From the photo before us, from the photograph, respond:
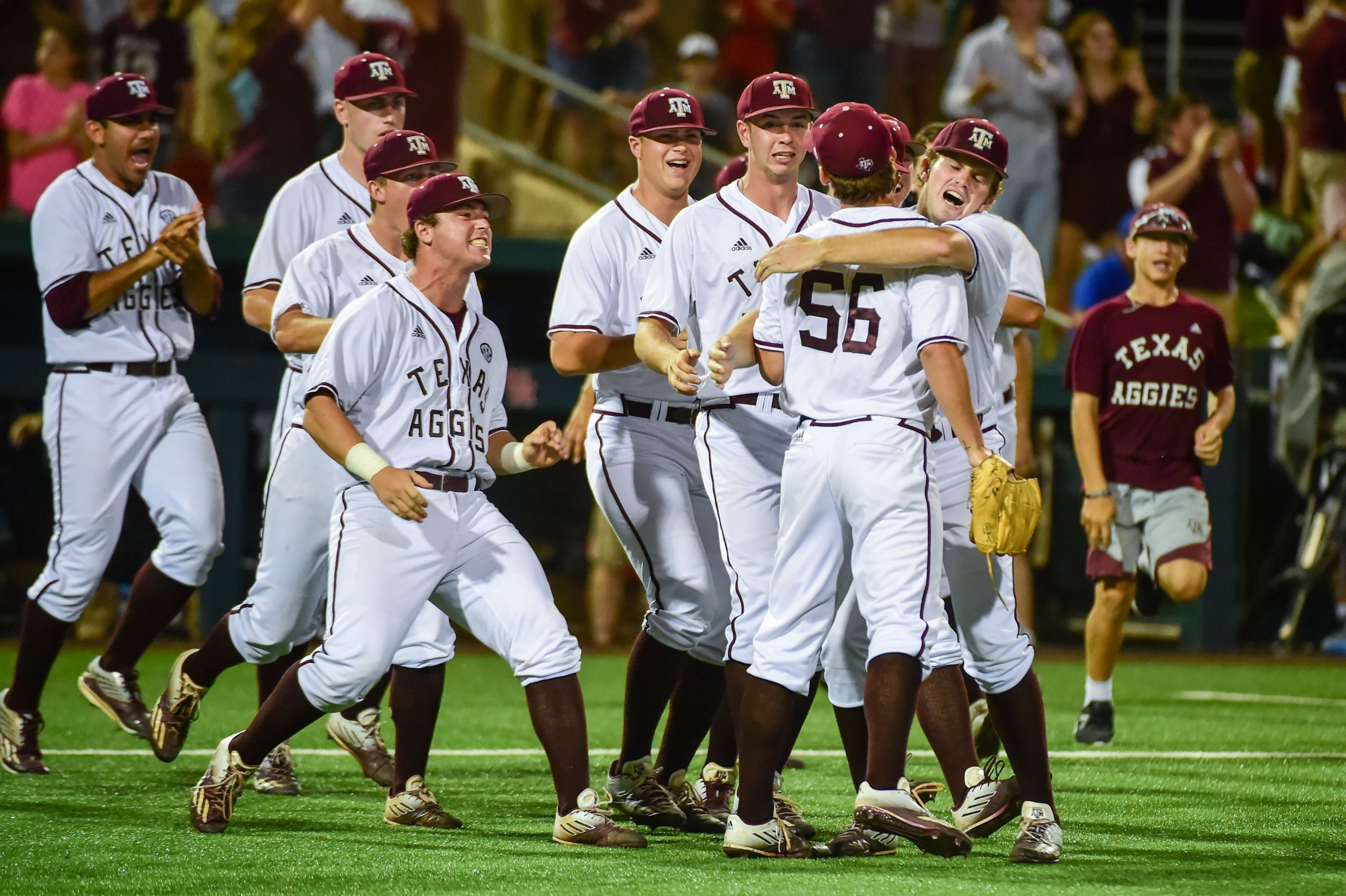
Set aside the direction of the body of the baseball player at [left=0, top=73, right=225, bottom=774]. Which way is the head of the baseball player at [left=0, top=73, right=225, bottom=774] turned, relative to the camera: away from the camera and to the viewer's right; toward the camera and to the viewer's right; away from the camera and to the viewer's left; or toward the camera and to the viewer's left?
toward the camera and to the viewer's right

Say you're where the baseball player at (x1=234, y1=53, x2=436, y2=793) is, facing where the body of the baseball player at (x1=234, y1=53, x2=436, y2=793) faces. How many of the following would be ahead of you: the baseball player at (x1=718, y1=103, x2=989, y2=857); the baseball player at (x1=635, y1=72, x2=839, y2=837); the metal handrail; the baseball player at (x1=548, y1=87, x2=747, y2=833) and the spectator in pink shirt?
3

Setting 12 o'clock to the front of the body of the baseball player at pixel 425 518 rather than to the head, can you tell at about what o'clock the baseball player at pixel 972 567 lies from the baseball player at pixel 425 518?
the baseball player at pixel 972 567 is roughly at 11 o'clock from the baseball player at pixel 425 518.

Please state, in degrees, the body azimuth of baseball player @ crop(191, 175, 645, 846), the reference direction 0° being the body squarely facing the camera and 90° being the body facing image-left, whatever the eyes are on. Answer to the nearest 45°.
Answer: approximately 315°

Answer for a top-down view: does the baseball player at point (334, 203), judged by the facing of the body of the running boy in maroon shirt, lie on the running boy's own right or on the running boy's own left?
on the running boy's own right

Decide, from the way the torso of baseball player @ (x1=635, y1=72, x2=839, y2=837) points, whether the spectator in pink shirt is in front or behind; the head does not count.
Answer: behind

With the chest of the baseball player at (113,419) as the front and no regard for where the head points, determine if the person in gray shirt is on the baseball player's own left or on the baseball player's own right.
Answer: on the baseball player's own left

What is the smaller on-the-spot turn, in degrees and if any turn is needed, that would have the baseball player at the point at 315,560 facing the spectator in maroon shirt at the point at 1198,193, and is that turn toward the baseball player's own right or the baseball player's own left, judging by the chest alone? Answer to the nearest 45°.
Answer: approximately 90° to the baseball player's own left

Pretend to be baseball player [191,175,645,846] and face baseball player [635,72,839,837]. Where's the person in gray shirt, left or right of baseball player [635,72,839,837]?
left

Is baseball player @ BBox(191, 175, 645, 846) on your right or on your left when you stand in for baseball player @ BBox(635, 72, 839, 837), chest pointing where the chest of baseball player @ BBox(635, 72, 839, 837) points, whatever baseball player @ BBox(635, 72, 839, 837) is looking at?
on your right

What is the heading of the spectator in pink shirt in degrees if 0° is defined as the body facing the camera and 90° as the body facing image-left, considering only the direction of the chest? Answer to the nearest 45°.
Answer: approximately 315°
